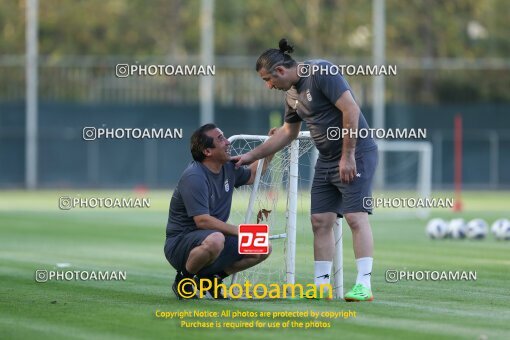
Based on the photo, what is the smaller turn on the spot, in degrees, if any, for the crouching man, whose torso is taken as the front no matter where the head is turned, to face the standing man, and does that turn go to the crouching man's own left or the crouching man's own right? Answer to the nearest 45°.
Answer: approximately 45° to the crouching man's own left

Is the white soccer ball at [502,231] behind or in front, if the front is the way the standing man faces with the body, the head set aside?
behind

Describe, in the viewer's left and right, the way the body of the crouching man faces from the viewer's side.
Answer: facing the viewer and to the right of the viewer

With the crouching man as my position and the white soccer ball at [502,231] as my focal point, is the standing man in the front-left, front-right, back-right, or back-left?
front-right

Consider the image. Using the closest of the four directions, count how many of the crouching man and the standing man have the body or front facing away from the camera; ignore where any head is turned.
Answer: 0

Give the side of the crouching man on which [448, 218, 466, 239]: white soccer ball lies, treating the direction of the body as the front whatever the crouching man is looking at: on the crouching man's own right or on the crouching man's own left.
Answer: on the crouching man's own left

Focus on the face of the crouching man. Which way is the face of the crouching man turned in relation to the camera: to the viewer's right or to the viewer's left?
to the viewer's right

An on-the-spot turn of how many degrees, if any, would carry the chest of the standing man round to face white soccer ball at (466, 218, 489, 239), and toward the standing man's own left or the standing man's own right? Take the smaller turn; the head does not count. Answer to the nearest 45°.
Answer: approximately 135° to the standing man's own right

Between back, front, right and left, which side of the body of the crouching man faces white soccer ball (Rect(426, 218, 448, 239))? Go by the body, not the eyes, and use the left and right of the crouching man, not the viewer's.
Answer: left

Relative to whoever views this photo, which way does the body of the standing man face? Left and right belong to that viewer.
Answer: facing the viewer and to the left of the viewer

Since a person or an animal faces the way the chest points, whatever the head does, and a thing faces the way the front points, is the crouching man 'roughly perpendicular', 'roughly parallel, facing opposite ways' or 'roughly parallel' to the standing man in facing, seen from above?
roughly perpendicular

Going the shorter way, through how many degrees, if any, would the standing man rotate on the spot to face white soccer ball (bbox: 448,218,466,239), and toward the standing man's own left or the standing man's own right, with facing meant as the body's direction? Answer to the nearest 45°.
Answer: approximately 135° to the standing man's own right

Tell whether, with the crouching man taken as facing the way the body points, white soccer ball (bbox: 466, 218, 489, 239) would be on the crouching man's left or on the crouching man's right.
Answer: on the crouching man's left

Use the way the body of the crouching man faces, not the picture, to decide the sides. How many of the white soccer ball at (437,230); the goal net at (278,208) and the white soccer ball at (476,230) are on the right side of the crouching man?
0

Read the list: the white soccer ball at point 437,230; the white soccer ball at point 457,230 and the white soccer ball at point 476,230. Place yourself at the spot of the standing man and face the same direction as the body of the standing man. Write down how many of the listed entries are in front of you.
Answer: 0
